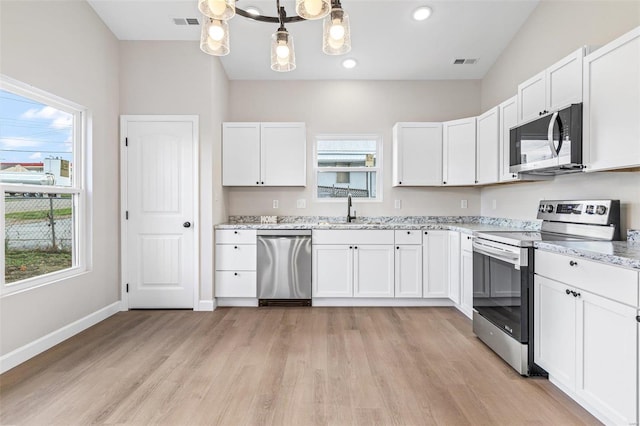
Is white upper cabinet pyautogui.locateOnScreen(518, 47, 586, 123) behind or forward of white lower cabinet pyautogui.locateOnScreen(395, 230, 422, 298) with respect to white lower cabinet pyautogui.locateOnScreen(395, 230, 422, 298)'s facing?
forward

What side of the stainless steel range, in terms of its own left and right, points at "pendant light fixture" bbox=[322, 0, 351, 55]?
front

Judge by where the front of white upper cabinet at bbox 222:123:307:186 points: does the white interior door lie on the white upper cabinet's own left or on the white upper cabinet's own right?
on the white upper cabinet's own right

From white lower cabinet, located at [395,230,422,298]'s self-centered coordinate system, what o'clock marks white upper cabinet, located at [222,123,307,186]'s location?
The white upper cabinet is roughly at 3 o'clock from the white lower cabinet.

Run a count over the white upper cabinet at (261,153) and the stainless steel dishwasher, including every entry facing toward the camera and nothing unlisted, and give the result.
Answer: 2

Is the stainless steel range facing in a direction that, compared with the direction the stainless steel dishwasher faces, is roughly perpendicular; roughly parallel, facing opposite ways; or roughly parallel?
roughly perpendicular

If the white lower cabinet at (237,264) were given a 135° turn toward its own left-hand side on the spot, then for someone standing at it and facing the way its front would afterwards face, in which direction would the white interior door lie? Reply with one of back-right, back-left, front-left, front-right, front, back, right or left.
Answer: back-left

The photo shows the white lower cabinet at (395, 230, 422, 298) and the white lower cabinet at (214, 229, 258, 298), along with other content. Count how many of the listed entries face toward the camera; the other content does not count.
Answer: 2

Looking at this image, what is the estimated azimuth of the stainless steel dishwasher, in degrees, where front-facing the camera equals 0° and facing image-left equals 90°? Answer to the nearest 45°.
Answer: approximately 0°

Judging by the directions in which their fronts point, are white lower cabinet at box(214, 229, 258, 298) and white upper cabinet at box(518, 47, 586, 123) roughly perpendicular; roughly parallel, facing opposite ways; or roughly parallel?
roughly perpendicular

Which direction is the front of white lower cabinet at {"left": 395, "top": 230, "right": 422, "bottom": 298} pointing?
toward the camera

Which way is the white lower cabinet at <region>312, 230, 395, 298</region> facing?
toward the camera
